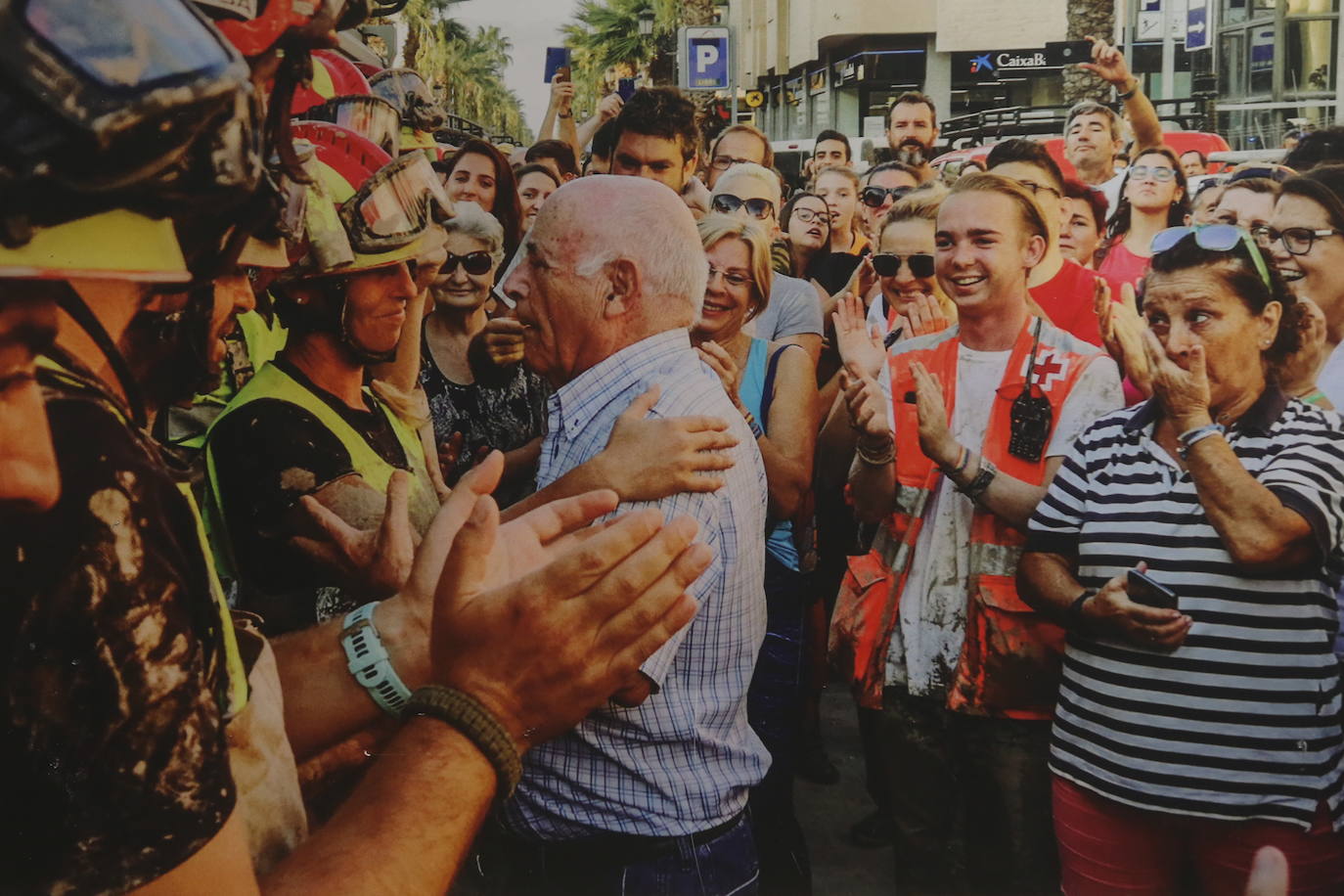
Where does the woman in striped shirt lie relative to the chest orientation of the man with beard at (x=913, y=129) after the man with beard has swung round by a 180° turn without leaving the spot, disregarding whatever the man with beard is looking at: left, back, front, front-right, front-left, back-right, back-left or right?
back

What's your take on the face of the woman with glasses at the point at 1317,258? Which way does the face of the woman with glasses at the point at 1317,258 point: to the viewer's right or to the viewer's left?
to the viewer's left

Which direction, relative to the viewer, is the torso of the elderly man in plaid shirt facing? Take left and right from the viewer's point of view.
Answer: facing to the left of the viewer

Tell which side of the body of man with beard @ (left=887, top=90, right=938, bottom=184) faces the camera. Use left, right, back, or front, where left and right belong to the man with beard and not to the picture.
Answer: front

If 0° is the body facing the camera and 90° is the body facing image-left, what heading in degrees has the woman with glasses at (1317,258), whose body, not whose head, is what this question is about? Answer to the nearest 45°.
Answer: approximately 45°

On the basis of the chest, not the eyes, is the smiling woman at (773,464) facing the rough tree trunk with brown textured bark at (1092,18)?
no

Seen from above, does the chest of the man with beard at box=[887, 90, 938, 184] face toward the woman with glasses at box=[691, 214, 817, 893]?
yes

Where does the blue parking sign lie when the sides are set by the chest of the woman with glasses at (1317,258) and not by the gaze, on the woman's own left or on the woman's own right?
on the woman's own right

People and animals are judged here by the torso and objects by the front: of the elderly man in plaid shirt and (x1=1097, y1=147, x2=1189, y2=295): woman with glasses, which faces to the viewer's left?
the elderly man in plaid shirt

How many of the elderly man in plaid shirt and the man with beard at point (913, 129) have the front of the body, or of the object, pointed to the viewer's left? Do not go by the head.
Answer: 1

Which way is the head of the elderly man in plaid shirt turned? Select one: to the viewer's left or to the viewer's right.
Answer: to the viewer's left

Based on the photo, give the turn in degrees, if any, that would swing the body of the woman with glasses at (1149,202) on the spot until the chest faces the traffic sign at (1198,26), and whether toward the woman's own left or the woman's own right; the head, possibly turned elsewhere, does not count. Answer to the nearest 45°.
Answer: approximately 180°

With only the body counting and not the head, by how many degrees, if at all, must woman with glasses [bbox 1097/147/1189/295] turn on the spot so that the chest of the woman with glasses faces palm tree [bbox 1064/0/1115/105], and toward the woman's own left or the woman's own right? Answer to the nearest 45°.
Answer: approximately 180°

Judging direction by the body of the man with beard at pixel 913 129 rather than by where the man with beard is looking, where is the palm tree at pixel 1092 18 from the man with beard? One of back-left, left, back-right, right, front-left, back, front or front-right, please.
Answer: back

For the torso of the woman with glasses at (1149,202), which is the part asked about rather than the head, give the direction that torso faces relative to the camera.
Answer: toward the camera

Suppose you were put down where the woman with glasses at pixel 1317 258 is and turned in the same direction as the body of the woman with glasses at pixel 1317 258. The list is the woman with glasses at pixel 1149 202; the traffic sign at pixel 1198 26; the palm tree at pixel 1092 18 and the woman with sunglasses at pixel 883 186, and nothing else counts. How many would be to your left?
0

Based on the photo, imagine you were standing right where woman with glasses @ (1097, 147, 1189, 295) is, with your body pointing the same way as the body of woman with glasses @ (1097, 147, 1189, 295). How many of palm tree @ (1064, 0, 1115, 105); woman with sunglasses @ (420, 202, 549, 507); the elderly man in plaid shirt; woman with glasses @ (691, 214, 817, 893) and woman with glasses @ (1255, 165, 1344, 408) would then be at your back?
1

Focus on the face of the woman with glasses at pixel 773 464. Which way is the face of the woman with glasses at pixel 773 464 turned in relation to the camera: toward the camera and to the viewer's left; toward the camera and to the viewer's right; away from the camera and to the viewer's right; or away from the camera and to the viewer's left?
toward the camera and to the viewer's left
